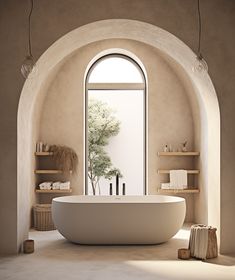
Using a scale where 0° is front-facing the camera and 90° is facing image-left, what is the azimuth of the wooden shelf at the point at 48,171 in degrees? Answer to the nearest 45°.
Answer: approximately 0°

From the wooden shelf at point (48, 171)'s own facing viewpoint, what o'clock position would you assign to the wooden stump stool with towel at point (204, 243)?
The wooden stump stool with towel is roughly at 11 o'clock from the wooden shelf.

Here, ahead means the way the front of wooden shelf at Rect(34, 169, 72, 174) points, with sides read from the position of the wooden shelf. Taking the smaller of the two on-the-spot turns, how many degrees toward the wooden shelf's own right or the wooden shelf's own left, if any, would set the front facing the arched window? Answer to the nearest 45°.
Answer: approximately 135° to the wooden shelf's own left

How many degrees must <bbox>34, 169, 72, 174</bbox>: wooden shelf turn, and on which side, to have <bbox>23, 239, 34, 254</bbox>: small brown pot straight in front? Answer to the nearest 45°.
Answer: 0° — it already faces it

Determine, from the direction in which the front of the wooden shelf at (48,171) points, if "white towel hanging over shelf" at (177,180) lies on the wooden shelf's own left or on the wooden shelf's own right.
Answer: on the wooden shelf's own left

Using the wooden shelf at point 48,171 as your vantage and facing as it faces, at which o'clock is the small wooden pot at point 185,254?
The small wooden pot is roughly at 11 o'clock from the wooden shelf.

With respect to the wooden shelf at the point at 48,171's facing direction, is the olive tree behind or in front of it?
behind
